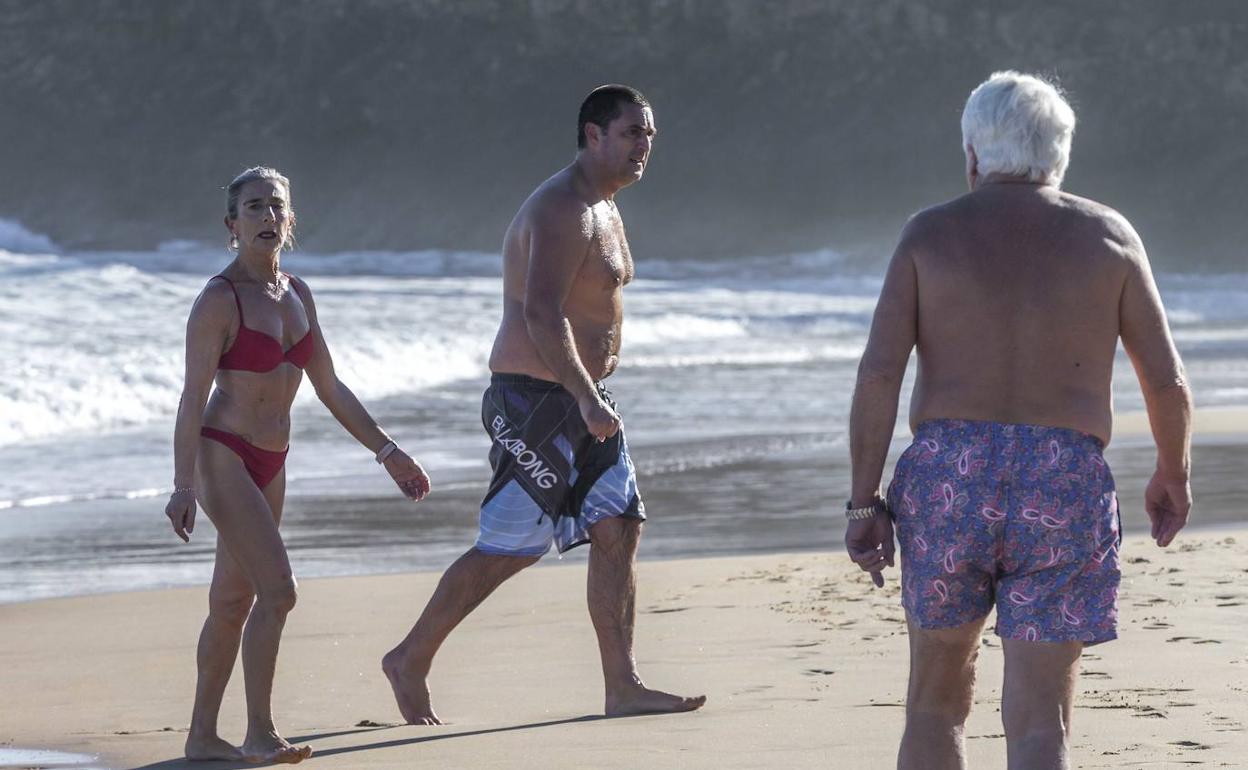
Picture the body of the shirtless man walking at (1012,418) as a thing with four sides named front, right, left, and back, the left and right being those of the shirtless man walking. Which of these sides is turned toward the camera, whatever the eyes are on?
back

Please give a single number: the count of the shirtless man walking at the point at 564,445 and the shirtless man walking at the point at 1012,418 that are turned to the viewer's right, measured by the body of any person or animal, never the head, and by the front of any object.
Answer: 1

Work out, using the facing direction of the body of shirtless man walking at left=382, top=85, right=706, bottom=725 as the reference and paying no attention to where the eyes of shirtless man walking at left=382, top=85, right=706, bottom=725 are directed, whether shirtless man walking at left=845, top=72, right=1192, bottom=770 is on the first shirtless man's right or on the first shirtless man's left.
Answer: on the first shirtless man's right

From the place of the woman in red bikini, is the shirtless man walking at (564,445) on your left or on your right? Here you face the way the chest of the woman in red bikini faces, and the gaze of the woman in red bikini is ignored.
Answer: on your left

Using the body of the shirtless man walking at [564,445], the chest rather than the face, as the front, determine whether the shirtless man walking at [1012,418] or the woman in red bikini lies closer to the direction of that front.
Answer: the shirtless man walking

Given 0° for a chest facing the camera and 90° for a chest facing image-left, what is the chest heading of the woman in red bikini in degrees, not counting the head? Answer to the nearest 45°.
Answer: approximately 315°

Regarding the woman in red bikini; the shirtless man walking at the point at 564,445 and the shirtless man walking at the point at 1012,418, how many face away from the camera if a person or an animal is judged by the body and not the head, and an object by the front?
1

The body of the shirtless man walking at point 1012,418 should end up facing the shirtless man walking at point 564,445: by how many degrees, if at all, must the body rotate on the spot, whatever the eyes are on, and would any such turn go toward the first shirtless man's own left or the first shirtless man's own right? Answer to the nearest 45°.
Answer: approximately 45° to the first shirtless man's own left

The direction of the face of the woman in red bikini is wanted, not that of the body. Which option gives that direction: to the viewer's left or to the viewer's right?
to the viewer's right

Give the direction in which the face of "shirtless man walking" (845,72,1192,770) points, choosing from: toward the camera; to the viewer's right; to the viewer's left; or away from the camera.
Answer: away from the camera

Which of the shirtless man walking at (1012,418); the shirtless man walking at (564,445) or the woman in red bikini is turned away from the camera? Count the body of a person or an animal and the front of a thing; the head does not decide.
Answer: the shirtless man walking at (1012,418)

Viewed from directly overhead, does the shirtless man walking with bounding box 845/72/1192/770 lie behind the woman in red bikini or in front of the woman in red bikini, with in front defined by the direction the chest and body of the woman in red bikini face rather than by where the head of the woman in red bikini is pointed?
in front

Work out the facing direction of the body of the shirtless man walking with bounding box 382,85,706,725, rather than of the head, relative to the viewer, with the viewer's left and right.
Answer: facing to the right of the viewer

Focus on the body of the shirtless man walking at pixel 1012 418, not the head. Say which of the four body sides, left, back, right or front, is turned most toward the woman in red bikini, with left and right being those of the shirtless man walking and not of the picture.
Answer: left
